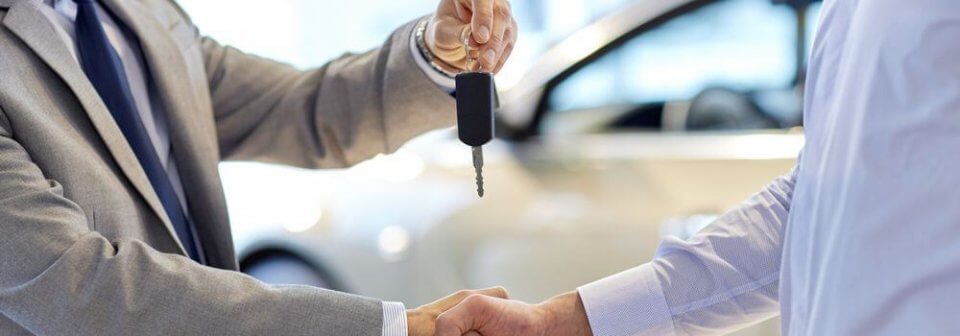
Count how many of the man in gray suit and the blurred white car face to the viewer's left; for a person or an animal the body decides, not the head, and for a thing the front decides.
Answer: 1

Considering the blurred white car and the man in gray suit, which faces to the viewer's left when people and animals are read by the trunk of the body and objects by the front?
the blurred white car

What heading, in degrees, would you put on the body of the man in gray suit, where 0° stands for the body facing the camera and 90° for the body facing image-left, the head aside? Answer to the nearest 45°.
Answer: approximately 315°

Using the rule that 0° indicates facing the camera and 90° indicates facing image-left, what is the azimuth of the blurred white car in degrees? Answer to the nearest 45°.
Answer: approximately 90°

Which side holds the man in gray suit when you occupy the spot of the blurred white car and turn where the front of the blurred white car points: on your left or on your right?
on your left
